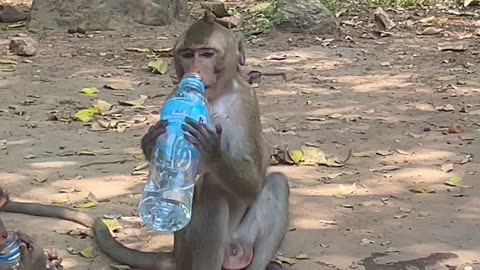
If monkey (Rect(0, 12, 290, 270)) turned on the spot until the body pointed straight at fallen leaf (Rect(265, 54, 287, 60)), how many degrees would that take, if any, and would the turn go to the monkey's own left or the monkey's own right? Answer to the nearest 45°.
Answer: approximately 135° to the monkey's own right

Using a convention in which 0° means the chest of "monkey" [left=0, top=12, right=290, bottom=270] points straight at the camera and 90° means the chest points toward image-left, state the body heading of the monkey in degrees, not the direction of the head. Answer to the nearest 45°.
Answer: approximately 45°

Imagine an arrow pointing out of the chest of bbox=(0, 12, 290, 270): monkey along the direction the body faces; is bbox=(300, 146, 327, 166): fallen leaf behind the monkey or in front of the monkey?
behind

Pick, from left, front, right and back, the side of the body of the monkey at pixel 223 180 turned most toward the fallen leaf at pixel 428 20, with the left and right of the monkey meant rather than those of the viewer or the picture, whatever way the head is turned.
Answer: back

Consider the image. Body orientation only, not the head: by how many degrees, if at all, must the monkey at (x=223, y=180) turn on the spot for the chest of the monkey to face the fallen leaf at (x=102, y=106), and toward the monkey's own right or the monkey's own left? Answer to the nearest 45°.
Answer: approximately 135° to the monkey's own right
